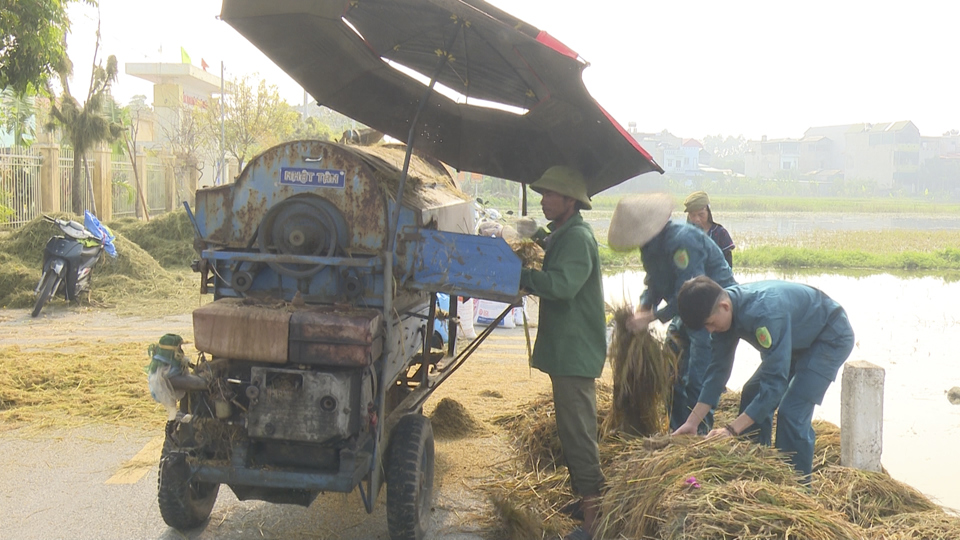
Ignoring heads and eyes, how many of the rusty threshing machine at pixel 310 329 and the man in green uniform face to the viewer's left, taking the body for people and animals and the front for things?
1

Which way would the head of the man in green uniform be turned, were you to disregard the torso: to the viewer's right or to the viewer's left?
to the viewer's left

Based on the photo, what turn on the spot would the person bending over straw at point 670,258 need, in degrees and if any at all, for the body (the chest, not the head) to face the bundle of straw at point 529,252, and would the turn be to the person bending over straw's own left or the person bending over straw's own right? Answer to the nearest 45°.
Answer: approximately 45° to the person bending over straw's own left

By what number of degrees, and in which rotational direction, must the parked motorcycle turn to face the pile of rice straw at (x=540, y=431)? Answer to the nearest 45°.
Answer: approximately 45° to its left

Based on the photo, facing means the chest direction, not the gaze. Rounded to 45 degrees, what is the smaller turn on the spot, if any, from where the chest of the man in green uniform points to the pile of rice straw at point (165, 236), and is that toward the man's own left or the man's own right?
approximately 45° to the man's own right

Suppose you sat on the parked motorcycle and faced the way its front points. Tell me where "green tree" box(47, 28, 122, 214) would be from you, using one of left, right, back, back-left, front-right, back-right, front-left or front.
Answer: back-right

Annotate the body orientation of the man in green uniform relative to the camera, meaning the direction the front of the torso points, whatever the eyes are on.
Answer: to the viewer's left

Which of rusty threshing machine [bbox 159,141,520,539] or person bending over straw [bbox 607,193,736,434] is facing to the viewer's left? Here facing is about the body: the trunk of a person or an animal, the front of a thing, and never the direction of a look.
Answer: the person bending over straw

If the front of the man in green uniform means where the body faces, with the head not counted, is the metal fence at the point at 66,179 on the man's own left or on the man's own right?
on the man's own right

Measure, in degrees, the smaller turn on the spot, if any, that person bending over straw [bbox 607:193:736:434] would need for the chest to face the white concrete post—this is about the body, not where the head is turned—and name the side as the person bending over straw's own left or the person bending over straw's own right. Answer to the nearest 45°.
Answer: approximately 180°

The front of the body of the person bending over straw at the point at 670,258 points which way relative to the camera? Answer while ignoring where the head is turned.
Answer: to the viewer's left
